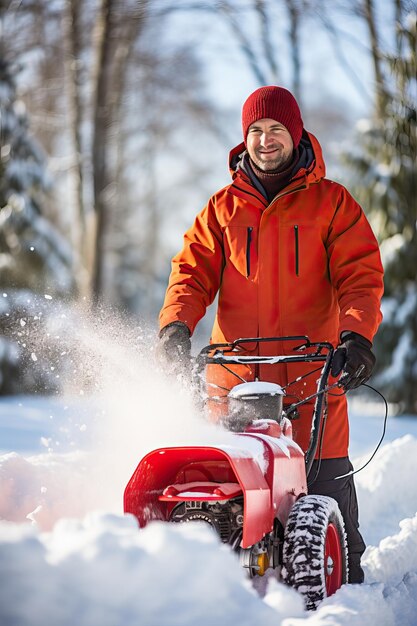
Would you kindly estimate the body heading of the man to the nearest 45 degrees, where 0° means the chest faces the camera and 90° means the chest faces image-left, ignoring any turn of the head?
approximately 0°

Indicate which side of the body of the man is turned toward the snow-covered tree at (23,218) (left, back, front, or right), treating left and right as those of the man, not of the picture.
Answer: back

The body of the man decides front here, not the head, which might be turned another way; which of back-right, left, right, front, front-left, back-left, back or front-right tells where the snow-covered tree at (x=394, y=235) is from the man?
back
